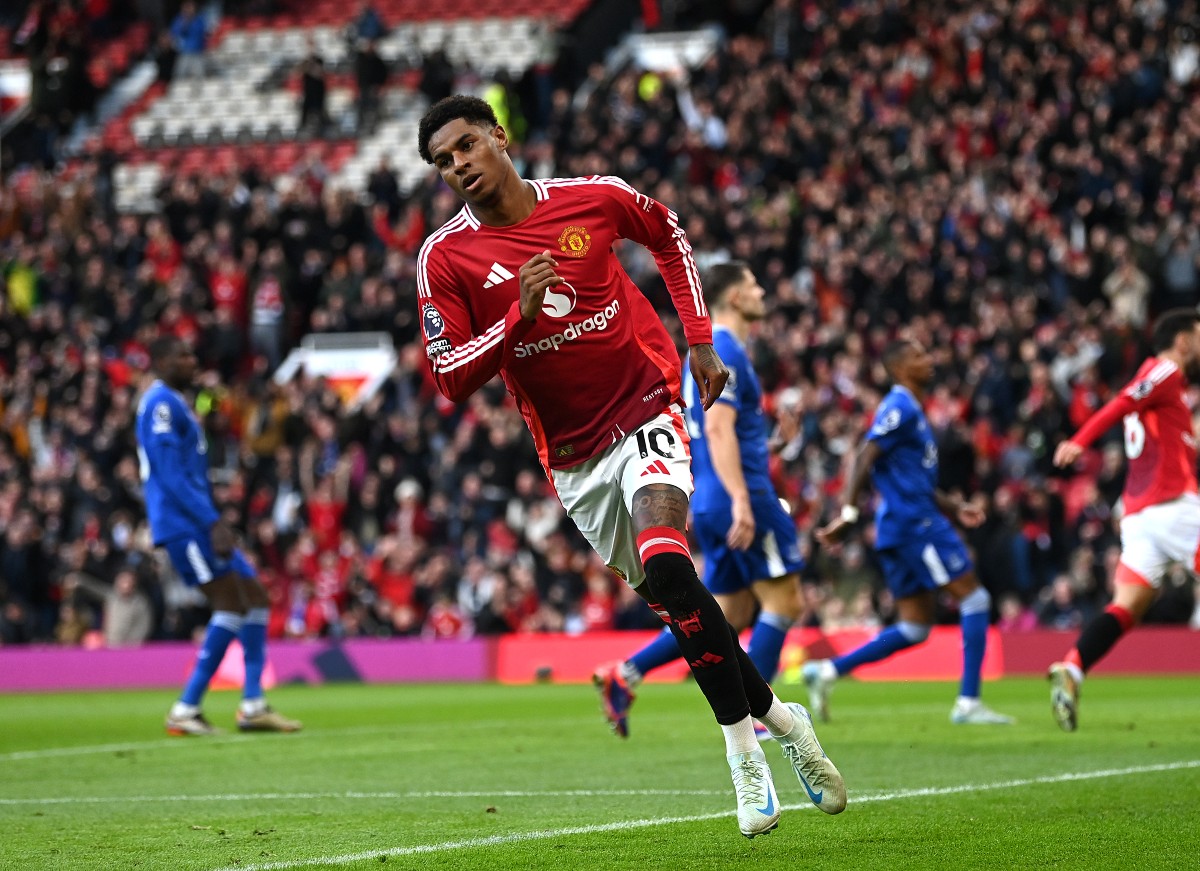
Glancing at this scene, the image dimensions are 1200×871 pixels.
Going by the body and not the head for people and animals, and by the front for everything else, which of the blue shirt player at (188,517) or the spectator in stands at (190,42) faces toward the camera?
the spectator in stands

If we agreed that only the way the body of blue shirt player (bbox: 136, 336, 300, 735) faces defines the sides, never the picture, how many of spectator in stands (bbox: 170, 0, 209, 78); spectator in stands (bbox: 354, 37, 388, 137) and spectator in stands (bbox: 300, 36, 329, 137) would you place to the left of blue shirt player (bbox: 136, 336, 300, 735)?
3

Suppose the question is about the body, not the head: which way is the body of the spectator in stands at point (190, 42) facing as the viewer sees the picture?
toward the camera

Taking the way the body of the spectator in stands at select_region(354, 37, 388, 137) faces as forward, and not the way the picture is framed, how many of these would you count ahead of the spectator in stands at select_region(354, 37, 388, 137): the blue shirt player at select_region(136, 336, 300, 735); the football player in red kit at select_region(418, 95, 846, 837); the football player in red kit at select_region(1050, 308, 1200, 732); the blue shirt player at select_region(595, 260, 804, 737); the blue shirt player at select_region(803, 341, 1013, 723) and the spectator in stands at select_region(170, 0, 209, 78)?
5

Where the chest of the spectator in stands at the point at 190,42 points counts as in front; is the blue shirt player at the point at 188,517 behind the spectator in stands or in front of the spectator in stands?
in front

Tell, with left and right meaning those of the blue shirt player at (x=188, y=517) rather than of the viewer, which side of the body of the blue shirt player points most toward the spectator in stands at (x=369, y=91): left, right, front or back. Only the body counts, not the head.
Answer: left

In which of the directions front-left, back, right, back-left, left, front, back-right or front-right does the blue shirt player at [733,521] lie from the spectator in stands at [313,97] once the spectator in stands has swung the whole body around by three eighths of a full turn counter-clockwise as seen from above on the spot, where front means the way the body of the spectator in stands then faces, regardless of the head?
back-right

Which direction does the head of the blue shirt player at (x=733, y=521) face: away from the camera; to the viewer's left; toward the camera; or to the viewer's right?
to the viewer's right

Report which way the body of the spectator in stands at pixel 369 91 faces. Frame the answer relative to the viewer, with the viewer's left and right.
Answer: facing the viewer

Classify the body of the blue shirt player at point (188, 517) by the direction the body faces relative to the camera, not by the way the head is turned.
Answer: to the viewer's right
